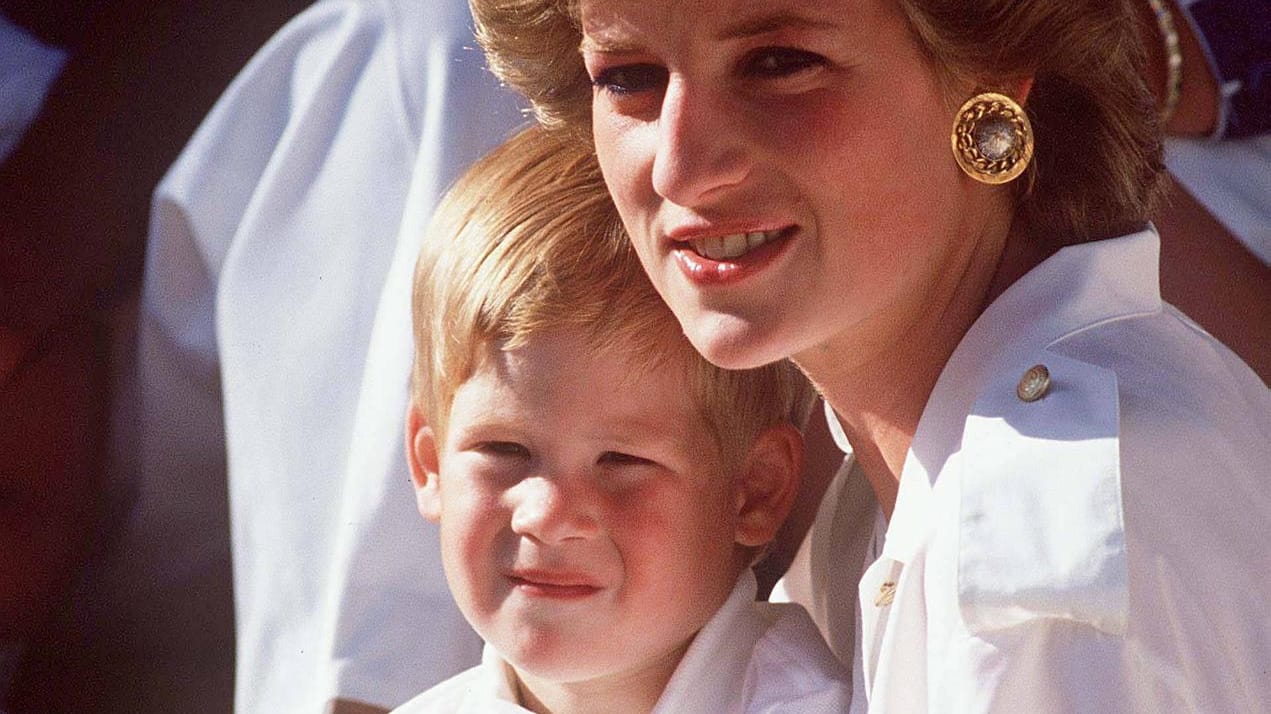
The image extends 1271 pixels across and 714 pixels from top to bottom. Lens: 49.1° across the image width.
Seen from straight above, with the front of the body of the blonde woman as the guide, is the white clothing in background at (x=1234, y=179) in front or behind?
behind

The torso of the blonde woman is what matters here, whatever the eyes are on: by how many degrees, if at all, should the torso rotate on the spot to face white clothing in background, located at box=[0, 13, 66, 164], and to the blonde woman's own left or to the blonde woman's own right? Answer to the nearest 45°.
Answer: approximately 90° to the blonde woman's own right

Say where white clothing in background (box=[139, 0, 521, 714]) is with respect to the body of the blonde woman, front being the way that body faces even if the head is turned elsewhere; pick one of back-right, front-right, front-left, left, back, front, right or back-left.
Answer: right

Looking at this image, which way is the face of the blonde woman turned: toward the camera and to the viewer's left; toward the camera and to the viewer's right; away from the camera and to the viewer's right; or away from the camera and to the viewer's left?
toward the camera and to the viewer's left

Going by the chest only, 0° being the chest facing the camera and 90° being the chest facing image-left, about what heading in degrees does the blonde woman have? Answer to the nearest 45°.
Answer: approximately 45°
